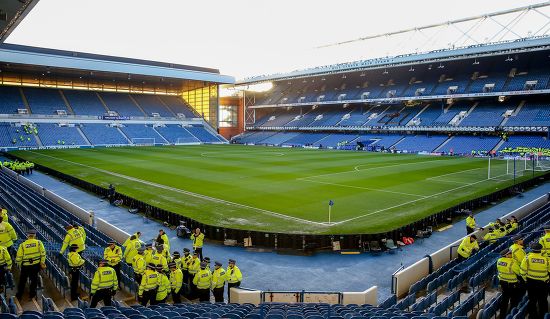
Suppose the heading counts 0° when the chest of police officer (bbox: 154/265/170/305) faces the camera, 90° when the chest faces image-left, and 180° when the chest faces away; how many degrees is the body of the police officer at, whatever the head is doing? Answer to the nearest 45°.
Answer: approximately 225°

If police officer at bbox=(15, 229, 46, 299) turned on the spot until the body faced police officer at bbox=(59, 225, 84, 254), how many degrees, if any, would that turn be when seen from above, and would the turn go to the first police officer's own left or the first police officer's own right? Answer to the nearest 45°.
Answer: approximately 45° to the first police officer's own right

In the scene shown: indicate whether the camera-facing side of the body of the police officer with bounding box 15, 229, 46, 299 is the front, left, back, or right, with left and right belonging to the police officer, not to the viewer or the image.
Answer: back

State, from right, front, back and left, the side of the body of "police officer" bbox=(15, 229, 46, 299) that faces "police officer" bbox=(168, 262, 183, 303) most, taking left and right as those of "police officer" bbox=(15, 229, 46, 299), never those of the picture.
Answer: right

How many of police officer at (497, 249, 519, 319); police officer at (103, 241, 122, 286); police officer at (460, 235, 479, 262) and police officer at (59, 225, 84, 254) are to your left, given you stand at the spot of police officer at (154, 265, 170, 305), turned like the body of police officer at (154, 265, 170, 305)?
2

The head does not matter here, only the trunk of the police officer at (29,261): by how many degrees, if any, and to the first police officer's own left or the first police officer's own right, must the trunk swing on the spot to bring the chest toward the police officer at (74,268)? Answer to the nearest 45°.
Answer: approximately 90° to the first police officer's own right

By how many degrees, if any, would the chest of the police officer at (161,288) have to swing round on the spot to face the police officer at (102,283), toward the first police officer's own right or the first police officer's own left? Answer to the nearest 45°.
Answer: approximately 135° to the first police officer's own left

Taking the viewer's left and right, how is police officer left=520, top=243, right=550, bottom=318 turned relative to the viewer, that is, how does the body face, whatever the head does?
facing away from the viewer
